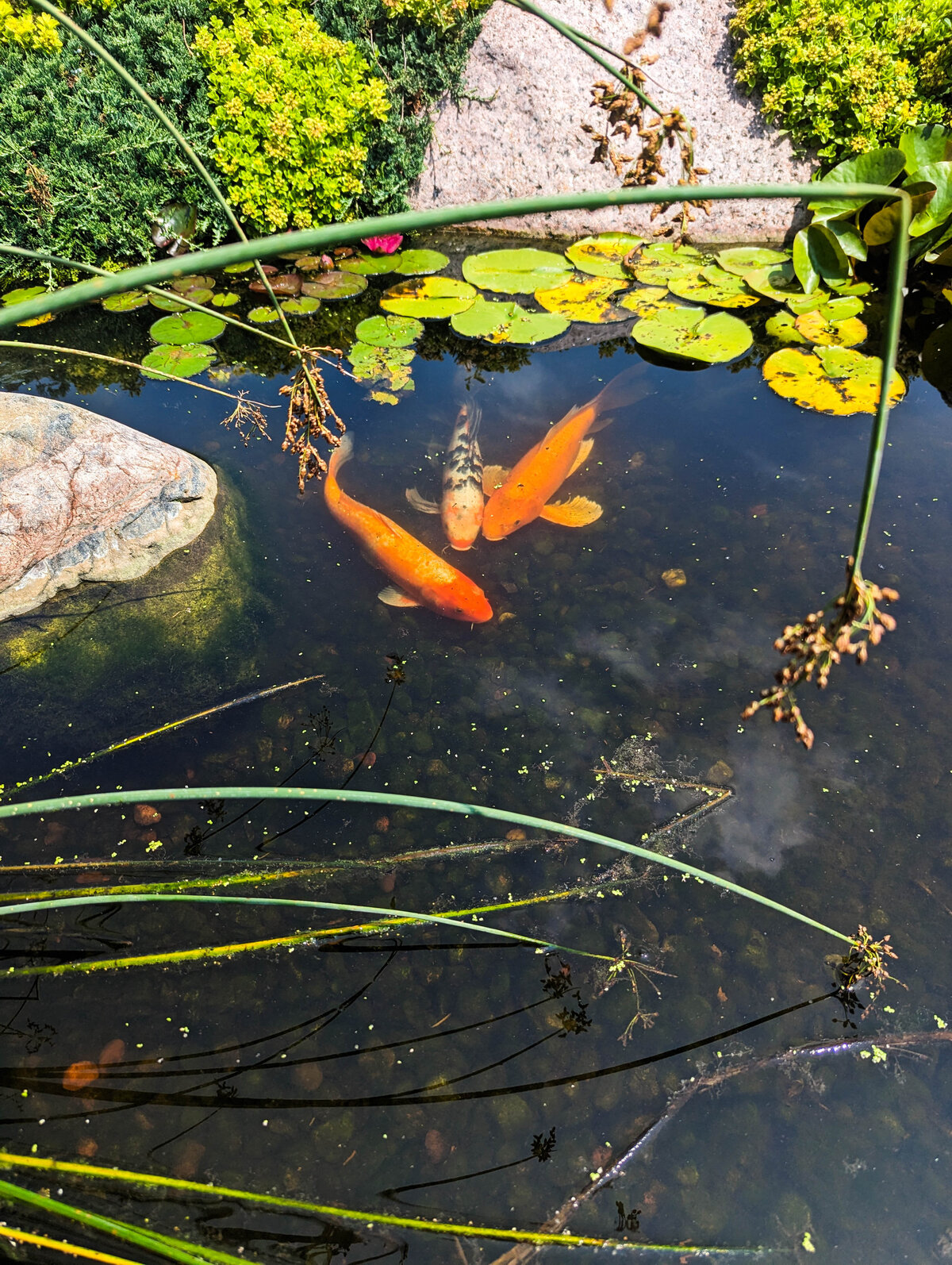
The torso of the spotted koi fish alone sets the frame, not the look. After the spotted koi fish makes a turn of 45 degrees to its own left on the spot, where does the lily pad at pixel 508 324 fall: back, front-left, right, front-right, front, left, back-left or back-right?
back-left

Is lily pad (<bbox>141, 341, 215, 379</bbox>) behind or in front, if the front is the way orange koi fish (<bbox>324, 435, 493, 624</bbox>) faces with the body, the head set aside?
behind

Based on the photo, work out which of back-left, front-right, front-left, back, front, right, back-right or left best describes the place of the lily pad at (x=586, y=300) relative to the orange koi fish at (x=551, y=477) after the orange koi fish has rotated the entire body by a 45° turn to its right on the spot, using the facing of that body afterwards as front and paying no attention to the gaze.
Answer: right

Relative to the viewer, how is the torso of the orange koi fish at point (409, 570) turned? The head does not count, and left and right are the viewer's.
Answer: facing the viewer and to the right of the viewer

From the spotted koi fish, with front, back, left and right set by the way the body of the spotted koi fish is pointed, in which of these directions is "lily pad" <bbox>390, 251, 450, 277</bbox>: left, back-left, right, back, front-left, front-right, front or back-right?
back

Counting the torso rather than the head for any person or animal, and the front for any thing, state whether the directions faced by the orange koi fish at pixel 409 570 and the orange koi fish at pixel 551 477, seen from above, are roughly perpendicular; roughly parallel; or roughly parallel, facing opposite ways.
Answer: roughly perpendicular

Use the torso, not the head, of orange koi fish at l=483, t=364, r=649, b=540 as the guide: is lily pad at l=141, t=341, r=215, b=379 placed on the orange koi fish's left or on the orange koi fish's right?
on the orange koi fish's right

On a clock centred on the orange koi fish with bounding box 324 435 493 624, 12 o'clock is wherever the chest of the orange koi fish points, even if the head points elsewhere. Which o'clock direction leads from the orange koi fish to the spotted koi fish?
The spotted koi fish is roughly at 8 o'clock from the orange koi fish.

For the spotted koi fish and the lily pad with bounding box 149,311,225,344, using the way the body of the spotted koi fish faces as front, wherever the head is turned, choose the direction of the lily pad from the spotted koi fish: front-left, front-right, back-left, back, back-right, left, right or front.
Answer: back-right

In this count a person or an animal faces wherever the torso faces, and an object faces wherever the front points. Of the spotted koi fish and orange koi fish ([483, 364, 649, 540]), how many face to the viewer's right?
0

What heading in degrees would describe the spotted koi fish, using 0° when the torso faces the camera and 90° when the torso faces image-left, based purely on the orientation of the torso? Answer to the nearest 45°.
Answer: approximately 0°
